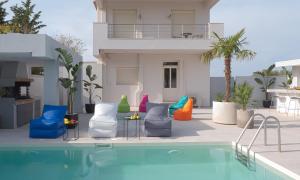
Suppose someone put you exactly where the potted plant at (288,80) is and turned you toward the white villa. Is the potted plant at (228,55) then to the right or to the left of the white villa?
left

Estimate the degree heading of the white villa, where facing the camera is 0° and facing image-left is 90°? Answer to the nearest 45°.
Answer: approximately 0°

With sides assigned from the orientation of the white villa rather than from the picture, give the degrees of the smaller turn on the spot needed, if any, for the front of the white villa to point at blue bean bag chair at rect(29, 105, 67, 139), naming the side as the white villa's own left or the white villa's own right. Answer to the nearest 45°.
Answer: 0° — it already faces it

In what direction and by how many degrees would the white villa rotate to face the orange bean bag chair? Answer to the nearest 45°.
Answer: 0° — it already faces it

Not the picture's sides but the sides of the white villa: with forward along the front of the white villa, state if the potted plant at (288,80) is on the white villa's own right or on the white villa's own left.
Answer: on the white villa's own left
